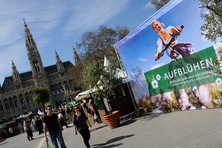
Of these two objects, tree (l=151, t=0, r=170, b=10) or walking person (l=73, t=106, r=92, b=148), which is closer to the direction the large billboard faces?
the walking person

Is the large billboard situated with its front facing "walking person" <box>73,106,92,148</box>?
yes

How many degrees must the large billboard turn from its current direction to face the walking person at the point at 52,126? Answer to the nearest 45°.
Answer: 0° — it already faces them

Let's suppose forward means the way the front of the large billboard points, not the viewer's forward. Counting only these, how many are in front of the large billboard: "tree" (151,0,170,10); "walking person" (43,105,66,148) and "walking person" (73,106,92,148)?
2

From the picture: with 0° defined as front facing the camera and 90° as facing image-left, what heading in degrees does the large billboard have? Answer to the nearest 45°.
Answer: approximately 45°

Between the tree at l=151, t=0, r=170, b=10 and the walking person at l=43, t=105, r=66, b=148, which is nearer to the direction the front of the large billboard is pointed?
the walking person

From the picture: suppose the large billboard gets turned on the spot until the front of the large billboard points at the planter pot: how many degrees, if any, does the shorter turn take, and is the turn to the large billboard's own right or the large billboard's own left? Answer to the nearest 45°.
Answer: approximately 45° to the large billboard's own right

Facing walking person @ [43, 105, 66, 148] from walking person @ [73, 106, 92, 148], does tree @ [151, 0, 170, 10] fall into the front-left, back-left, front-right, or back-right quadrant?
back-right

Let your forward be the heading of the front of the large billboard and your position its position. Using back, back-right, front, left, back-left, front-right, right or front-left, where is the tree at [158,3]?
back-right
